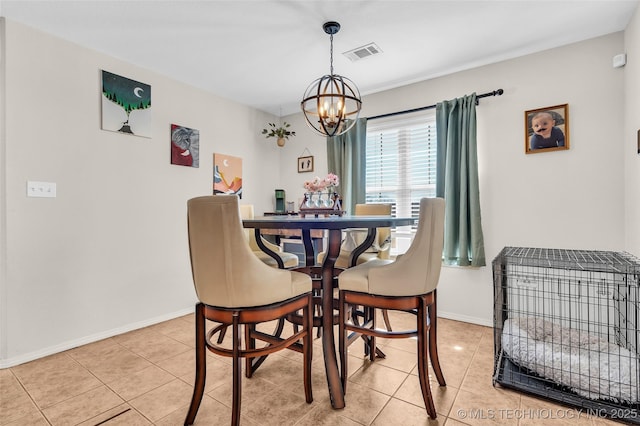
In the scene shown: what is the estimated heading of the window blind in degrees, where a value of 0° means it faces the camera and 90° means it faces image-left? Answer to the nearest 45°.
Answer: approximately 45°

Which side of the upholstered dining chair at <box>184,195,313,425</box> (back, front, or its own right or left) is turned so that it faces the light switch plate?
left

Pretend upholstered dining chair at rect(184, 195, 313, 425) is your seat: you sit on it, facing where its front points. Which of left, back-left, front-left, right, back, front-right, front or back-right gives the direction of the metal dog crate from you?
front-right

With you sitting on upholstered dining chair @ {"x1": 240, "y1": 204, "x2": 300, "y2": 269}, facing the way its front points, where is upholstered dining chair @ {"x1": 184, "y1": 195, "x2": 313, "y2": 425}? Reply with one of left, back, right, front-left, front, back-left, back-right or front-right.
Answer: front-right

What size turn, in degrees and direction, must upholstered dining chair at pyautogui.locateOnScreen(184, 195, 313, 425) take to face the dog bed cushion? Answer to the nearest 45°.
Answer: approximately 45° to its right

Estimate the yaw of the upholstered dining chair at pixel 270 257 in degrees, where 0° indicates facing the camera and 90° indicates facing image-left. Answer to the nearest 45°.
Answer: approximately 315°

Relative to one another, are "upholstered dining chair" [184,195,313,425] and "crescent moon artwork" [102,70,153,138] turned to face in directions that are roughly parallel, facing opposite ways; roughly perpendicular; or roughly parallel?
roughly perpendicular

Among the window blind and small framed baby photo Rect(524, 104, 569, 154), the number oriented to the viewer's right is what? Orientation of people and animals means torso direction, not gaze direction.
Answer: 0

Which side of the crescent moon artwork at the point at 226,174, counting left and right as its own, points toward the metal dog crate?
front

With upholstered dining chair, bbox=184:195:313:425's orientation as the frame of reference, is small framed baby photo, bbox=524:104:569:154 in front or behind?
in front

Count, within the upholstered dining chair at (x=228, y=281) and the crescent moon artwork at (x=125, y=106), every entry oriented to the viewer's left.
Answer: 0

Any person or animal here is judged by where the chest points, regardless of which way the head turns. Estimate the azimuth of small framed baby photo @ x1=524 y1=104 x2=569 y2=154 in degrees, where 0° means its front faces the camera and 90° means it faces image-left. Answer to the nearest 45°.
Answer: approximately 45°

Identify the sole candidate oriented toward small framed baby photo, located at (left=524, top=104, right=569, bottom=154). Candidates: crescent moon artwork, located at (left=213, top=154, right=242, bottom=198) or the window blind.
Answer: the crescent moon artwork

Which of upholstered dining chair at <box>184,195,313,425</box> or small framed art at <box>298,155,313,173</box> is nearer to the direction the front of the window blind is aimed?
the upholstered dining chair

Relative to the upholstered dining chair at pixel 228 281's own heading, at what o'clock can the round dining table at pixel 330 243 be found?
The round dining table is roughly at 1 o'clock from the upholstered dining chair.

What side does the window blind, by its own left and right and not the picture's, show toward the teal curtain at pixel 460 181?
left
